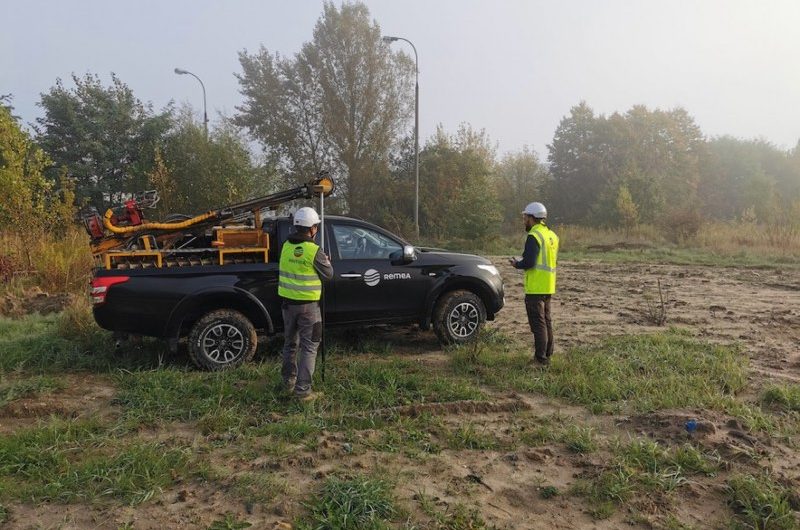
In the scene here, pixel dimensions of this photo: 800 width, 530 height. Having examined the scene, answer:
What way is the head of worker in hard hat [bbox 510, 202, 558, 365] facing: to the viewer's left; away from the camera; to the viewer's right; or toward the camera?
to the viewer's left

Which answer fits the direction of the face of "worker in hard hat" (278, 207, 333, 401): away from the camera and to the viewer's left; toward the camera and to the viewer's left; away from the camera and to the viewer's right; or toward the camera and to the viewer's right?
away from the camera and to the viewer's right

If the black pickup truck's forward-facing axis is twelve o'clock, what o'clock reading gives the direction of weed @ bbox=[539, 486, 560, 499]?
The weed is roughly at 2 o'clock from the black pickup truck.

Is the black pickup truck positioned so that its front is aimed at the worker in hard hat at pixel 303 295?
no

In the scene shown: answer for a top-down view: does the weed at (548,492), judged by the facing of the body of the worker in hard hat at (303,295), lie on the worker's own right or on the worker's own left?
on the worker's own right

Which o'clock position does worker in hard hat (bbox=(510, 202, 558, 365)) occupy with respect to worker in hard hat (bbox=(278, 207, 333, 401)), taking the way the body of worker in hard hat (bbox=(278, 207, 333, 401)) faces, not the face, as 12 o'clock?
worker in hard hat (bbox=(510, 202, 558, 365)) is roughly at 1 o'clock from worker in hard hat (bbox=(278, 207, 333, 401)).

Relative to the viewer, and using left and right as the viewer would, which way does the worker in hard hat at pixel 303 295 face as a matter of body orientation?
facing away from the viewer and to the right of the viewer

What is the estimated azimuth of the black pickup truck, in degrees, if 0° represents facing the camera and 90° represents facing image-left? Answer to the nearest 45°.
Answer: approximately 270°

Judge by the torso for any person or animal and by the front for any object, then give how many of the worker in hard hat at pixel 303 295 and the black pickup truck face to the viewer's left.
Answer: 0
